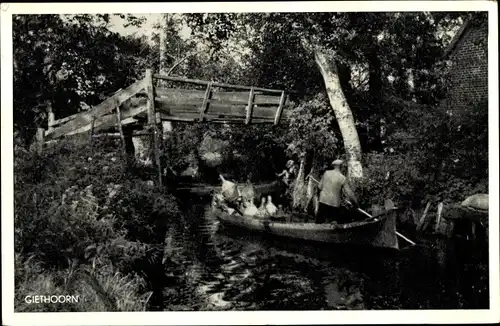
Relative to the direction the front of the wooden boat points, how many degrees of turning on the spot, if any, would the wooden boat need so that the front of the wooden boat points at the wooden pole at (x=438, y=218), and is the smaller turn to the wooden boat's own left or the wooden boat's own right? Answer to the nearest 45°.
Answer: approximately 180°

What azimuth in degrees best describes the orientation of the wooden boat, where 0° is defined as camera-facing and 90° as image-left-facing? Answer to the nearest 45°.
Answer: approximately 90°

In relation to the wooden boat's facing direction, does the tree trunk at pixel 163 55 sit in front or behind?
in front

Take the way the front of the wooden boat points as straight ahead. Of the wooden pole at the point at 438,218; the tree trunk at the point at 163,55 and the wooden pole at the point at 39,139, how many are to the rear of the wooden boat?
1

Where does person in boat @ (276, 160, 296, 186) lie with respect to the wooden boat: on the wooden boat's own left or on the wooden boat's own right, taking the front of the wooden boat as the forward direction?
on the wooden boat's own right
